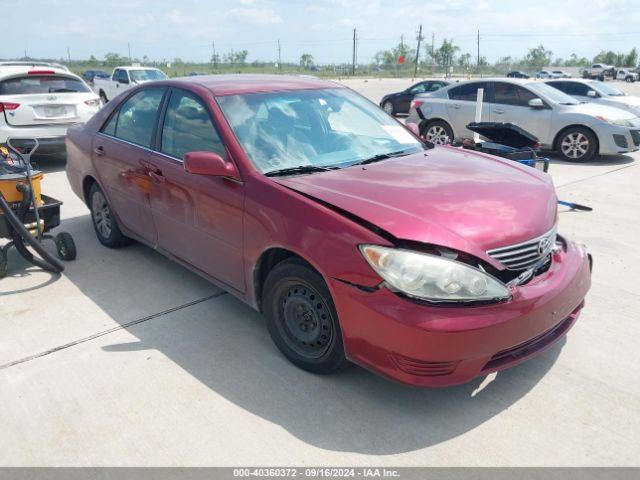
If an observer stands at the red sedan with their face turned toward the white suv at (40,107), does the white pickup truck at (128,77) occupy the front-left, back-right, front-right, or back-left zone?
front-right

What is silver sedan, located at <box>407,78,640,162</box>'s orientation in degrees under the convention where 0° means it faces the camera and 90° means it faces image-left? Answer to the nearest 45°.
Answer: approximately 315°

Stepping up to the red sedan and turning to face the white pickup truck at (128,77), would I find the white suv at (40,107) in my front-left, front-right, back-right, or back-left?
front-left

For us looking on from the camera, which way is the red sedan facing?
facing the viewer and to the right of the viewer

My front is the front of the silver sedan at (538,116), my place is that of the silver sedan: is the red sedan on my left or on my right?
on my right

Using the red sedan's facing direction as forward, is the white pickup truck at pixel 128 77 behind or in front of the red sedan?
behind

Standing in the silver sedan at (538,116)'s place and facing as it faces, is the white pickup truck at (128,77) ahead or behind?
behind

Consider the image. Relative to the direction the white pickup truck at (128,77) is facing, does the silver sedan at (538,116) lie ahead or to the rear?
ahead

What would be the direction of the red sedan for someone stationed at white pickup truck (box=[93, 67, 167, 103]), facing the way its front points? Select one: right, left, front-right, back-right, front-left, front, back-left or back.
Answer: front-right

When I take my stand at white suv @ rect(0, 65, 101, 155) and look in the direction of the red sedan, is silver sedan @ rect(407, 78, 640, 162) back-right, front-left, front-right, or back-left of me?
front-left

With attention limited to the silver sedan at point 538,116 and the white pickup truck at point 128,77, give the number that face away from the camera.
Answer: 0

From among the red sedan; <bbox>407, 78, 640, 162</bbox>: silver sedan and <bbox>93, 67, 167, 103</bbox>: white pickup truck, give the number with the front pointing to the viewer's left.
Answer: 0

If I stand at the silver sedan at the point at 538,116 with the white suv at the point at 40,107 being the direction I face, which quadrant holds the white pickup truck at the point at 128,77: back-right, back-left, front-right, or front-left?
front-right

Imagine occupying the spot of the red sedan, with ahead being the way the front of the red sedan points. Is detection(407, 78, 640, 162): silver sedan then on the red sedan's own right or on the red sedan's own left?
on the red sedan's own left
